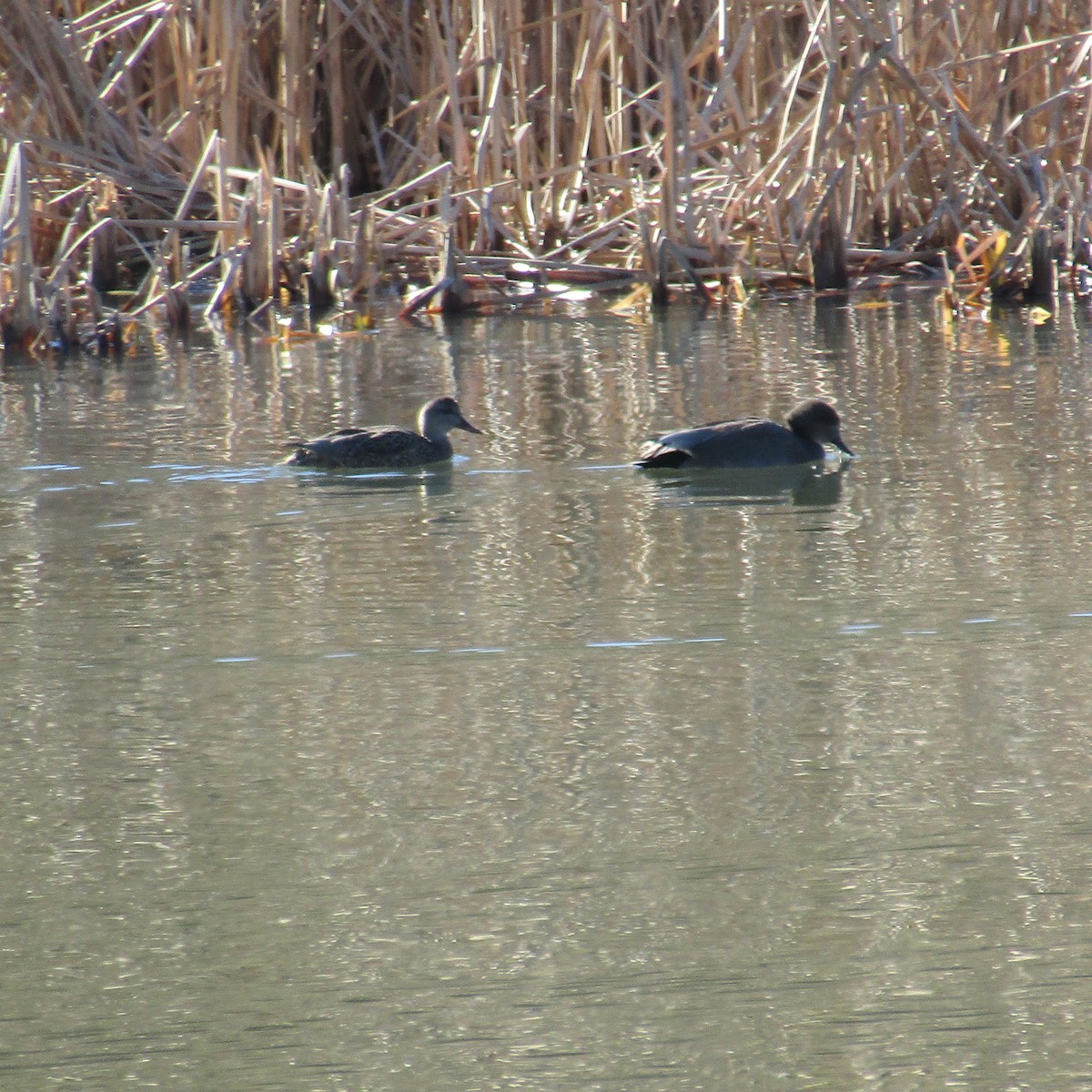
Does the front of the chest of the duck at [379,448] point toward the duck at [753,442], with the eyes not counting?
yes

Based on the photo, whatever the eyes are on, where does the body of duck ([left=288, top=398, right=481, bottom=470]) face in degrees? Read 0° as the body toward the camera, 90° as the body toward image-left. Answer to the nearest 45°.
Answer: approximately 270°

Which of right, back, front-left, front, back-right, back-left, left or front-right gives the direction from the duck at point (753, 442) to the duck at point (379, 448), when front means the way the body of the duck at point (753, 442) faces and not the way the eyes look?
back

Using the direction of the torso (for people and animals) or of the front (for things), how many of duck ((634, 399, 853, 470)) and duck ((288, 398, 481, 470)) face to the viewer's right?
2

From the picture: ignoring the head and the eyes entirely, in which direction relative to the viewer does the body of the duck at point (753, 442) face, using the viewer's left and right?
facing to the right of the viewer
